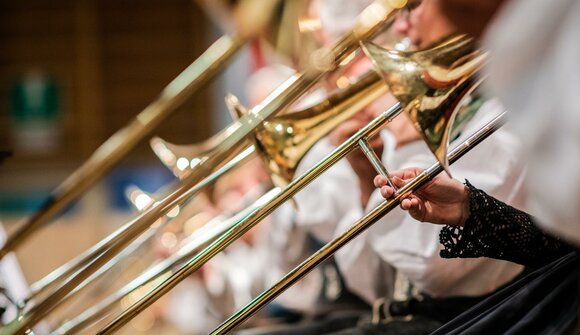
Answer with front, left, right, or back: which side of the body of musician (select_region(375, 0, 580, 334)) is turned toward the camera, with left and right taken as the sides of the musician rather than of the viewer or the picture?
left
